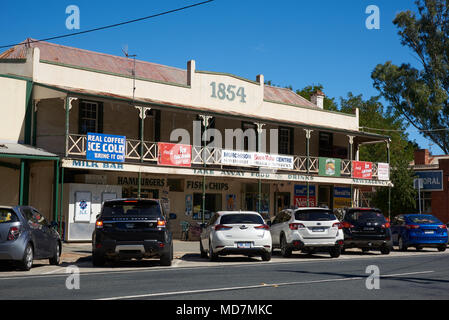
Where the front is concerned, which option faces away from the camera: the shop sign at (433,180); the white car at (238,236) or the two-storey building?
the white car

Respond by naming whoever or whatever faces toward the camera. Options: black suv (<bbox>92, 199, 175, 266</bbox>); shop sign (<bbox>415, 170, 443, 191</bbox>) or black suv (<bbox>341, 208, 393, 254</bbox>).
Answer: the shop sign

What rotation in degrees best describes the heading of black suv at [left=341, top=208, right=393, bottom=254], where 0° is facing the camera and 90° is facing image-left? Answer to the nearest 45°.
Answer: approximately 180°

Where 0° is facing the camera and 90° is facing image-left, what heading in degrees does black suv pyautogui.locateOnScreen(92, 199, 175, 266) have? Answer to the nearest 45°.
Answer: approximately 180°

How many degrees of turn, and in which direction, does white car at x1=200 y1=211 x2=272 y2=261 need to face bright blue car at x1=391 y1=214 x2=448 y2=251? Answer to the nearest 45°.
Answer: approximately 45° to its right

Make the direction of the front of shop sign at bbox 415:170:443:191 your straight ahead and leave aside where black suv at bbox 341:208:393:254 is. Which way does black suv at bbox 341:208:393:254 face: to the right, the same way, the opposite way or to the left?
the opposite way

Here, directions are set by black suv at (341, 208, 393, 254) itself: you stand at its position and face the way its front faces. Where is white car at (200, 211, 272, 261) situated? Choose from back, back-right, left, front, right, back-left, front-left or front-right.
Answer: back-left

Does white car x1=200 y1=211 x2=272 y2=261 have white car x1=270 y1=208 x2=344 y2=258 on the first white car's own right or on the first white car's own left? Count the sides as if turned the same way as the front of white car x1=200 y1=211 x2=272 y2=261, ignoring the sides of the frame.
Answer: on the first white car's own right

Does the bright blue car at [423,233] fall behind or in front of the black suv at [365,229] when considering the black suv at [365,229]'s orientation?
in front

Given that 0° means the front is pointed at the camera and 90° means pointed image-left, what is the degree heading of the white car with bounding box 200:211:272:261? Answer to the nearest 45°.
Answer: approximately 180°

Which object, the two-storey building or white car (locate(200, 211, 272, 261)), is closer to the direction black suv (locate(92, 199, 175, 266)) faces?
the two-storey building
